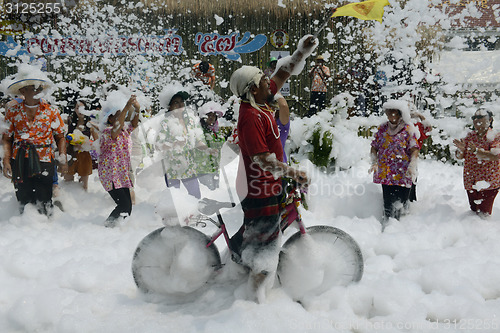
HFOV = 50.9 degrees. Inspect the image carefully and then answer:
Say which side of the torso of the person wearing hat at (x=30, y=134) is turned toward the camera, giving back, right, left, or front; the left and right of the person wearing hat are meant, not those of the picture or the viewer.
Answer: front

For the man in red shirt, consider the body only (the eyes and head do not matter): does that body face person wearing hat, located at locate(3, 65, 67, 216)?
no

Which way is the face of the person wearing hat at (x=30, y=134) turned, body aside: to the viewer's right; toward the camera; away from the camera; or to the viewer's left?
toward the camera

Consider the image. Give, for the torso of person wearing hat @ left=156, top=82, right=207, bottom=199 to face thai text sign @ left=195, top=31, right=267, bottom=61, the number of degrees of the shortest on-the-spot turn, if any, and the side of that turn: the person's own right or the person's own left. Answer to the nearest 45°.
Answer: approximately 135° to the person's own left

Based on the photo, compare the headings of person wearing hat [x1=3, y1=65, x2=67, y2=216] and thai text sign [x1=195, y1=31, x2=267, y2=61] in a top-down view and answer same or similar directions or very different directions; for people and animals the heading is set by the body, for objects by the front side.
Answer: same or similar directions

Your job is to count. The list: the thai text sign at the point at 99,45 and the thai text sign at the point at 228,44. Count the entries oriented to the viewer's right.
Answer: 0

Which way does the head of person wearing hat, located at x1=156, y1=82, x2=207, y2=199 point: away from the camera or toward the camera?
toward the camera

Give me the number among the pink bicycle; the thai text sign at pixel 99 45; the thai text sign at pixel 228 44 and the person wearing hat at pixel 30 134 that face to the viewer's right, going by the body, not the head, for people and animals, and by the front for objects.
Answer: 1

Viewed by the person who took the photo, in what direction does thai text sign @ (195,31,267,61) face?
facing the viewer

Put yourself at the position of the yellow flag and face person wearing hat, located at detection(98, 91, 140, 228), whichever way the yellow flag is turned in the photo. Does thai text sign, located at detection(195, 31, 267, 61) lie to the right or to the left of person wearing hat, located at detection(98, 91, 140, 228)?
right

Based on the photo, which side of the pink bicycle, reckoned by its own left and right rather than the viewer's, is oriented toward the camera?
right

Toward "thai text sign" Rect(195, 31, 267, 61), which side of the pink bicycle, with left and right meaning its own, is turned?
left
